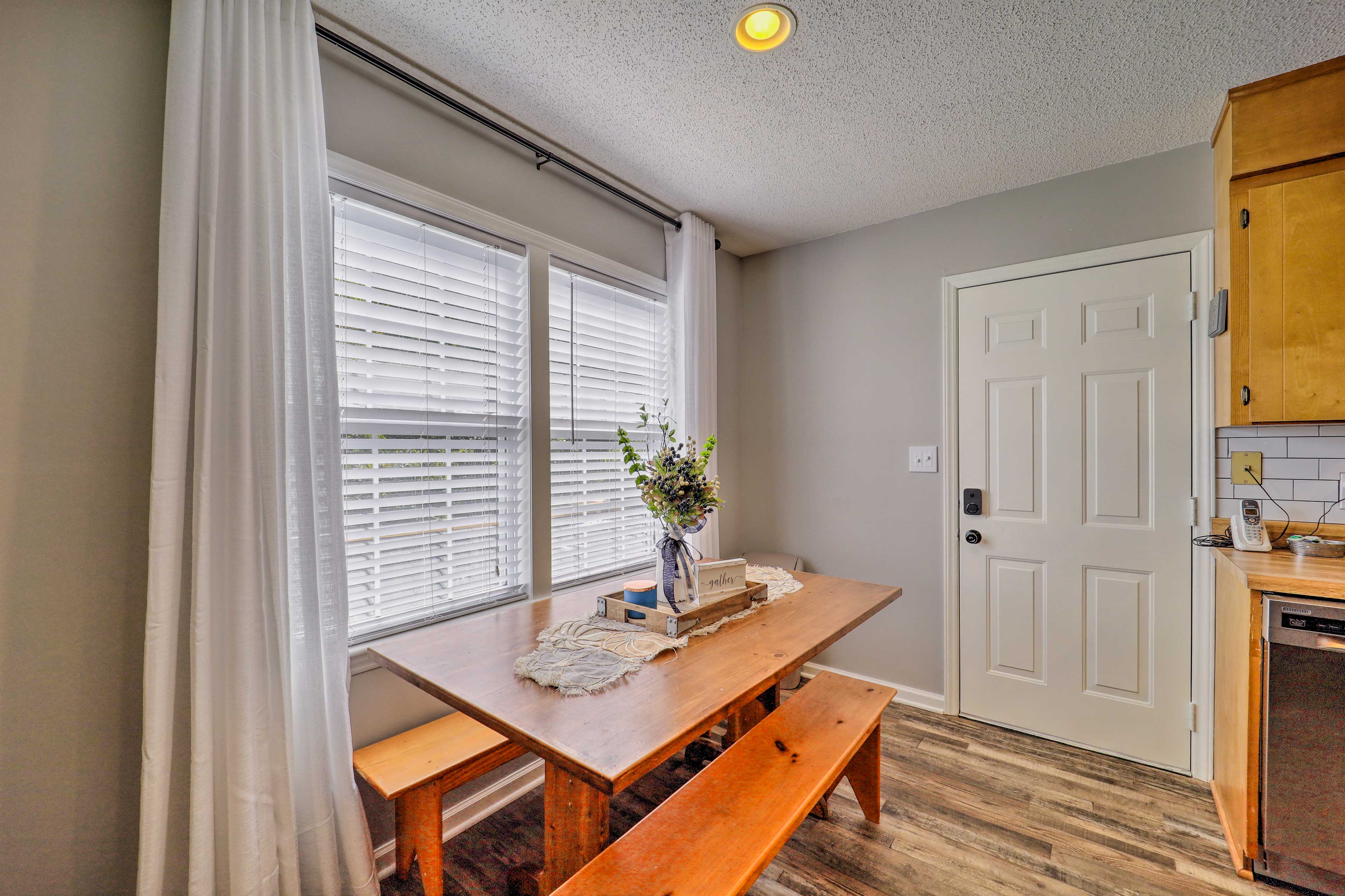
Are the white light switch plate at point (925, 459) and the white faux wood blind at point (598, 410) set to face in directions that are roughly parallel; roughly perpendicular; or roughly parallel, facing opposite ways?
roughly perpendicular

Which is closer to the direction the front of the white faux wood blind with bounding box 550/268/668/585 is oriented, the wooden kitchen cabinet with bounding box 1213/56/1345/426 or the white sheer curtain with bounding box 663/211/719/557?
the wooden kitchen cabinet

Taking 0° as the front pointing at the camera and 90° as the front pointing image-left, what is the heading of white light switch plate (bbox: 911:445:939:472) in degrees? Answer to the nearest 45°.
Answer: approximately 0°

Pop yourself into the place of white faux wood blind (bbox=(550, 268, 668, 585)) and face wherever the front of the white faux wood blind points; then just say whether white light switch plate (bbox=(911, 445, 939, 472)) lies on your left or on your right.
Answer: on your left
